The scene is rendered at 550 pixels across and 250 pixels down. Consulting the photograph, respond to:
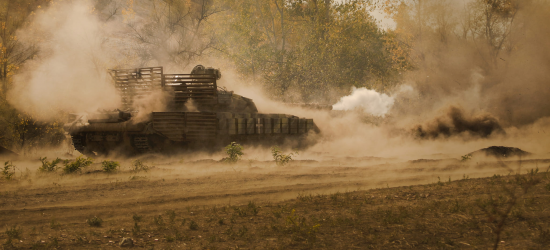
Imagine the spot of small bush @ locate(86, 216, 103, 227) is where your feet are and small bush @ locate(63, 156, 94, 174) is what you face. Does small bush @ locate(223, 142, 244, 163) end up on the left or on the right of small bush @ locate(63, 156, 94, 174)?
right

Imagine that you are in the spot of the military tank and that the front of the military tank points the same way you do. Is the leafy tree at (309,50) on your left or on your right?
on your left

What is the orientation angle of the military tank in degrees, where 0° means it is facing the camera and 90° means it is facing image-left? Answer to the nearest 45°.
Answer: approximately 270°

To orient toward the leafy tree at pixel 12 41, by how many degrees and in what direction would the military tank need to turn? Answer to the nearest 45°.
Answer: approximately 135° to its left

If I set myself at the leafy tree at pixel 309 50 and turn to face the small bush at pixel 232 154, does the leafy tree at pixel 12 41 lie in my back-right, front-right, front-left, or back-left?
front-right

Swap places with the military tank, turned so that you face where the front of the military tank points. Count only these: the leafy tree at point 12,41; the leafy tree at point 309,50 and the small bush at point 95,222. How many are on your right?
1

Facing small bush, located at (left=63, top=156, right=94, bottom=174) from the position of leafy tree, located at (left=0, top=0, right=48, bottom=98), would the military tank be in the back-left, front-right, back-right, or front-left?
front-left

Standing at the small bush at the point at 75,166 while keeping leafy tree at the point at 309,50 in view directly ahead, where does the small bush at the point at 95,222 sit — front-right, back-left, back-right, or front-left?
back-right
